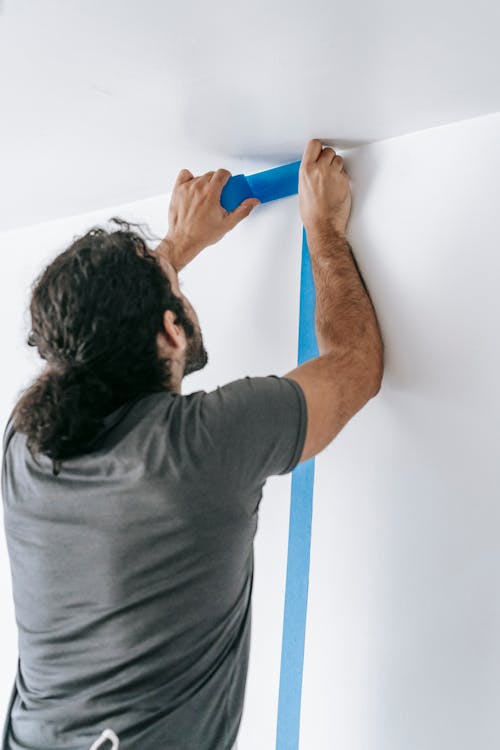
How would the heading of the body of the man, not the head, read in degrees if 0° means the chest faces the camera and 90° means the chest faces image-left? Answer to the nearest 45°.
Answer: approximately 225°

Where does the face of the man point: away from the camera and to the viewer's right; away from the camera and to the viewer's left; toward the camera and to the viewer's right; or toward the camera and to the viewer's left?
away from the camera and to the viewer's right
